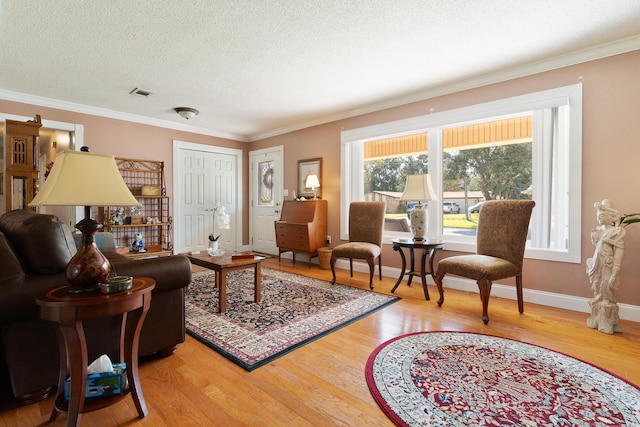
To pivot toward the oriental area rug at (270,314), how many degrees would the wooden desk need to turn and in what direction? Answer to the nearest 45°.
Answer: approximately 45° to its left

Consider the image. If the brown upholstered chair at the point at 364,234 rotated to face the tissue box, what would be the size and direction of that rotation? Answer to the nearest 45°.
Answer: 0° — it already faces it

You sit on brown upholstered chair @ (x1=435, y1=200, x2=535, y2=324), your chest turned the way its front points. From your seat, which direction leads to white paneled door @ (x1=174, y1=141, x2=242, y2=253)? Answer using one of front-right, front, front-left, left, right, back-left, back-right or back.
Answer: front-right

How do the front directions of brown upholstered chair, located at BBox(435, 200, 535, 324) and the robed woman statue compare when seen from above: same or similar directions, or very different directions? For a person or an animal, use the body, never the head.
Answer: same or similar directions

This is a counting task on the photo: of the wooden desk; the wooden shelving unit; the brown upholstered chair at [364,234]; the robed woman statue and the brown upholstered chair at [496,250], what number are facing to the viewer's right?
0

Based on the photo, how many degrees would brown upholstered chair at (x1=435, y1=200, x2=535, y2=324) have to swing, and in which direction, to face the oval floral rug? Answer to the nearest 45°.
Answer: approximately 45° to its left

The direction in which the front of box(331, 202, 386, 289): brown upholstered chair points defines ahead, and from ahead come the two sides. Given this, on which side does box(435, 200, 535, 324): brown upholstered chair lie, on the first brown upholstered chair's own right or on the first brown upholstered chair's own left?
on the first brown upholstered chair's own left

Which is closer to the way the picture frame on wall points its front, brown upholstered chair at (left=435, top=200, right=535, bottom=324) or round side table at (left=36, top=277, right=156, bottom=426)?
the round side table

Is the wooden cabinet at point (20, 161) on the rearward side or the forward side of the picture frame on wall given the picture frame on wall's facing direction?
on the forward side

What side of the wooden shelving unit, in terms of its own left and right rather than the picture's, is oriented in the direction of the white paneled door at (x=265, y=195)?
left

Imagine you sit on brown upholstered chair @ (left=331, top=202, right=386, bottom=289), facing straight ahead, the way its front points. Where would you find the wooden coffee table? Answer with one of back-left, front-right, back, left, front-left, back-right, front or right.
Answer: front

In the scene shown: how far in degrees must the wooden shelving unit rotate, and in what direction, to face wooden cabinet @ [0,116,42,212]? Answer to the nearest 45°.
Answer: approximately 45° to its right

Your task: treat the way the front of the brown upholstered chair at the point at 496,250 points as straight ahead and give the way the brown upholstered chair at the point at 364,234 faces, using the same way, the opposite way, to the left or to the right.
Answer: the same way

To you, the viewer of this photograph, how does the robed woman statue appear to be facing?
facing the viewer and to the left of the viewer

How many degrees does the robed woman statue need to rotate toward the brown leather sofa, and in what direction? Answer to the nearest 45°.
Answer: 0° — it already faces it

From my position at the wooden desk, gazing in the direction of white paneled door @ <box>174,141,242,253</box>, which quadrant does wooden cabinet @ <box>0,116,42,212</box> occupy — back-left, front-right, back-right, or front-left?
front-left

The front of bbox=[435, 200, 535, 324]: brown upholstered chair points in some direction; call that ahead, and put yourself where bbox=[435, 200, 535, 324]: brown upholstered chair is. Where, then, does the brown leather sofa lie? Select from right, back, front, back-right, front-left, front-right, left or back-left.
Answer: front

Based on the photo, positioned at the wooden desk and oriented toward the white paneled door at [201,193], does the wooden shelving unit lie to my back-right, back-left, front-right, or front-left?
front-left

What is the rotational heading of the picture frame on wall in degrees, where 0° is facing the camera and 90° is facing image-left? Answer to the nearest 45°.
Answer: approximately 45°

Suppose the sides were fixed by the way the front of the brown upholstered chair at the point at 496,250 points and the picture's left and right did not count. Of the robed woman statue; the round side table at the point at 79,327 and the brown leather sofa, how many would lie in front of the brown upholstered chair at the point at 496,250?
2

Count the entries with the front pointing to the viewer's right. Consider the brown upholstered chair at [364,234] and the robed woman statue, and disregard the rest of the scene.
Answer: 0
